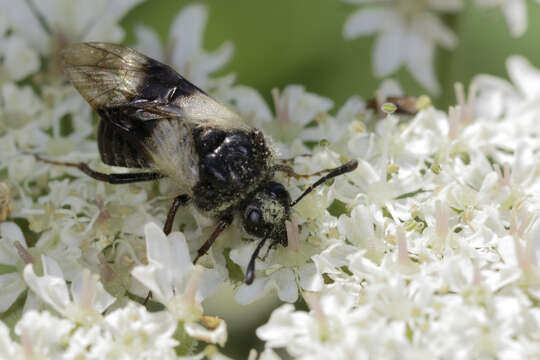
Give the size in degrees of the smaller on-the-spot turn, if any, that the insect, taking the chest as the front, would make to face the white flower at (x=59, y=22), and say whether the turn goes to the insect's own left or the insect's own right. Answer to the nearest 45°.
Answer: approximately 180°

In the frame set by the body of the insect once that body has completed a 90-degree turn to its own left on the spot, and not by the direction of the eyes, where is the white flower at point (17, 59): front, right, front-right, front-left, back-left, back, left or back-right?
left

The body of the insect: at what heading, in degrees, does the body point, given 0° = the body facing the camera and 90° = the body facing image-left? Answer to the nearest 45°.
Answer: approximately 315°

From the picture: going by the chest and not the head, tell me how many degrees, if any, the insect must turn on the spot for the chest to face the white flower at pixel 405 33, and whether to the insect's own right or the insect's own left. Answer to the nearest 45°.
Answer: approximately 90° to the insect's own left

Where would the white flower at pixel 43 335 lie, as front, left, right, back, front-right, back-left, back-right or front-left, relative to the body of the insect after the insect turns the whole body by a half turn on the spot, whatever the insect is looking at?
left
